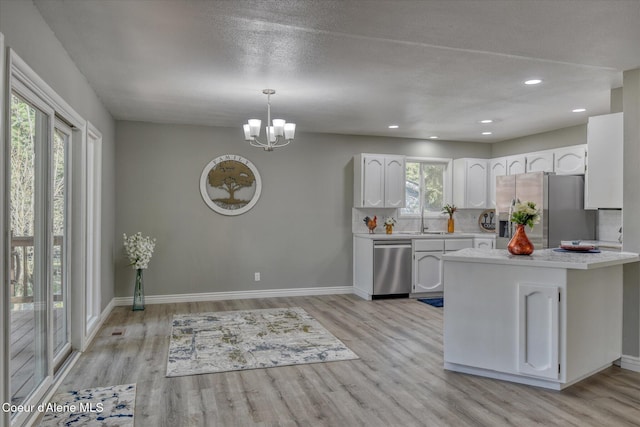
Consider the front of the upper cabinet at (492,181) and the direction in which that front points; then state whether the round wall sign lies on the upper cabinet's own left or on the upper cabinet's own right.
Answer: on the upper cabinet's own right

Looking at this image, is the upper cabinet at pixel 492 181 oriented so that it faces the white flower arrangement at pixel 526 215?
yes

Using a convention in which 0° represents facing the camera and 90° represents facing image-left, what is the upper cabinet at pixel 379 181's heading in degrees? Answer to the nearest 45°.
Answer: approximately 315°

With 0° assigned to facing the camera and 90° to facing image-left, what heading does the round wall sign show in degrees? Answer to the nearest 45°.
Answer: approximately 0°

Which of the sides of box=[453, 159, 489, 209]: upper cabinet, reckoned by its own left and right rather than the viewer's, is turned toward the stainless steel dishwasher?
right

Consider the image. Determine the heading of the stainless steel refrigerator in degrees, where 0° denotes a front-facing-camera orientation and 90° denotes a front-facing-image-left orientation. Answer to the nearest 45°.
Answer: approximately 45°

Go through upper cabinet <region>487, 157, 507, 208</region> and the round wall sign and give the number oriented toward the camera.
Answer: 2
